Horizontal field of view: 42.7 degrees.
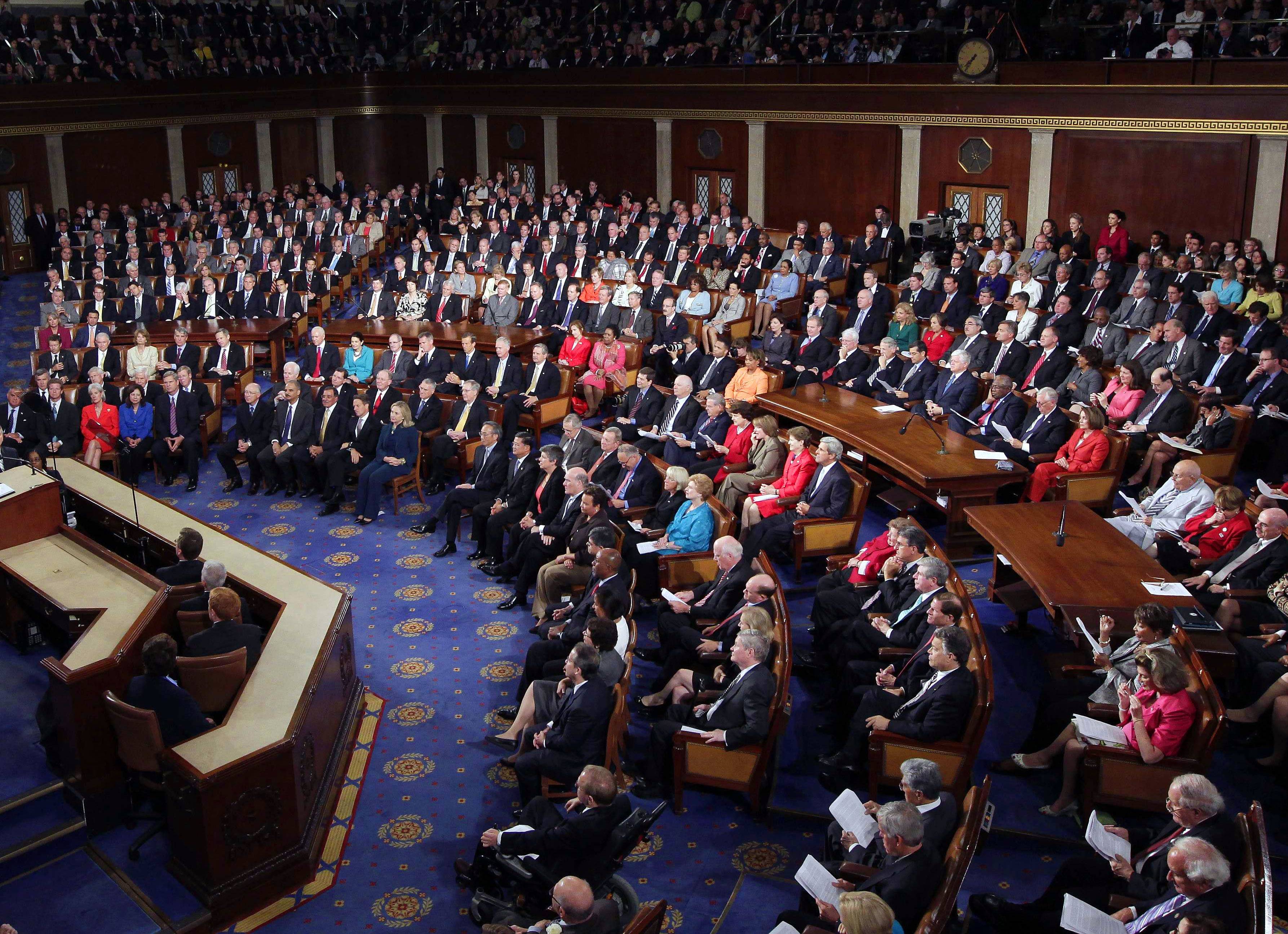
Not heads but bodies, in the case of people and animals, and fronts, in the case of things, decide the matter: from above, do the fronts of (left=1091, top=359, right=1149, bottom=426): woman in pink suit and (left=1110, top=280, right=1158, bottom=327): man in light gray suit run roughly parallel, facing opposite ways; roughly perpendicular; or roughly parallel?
roughly parallel

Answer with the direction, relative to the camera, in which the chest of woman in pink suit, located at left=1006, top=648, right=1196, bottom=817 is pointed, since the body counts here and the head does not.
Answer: to the viewer's left

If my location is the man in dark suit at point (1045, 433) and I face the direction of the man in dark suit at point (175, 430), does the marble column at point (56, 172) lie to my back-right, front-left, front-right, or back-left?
front-right

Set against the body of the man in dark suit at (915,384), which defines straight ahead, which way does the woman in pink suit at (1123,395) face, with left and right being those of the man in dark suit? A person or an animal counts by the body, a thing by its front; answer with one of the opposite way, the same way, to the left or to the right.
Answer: the same way

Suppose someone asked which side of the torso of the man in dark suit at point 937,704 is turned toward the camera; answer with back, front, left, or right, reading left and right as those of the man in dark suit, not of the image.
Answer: left

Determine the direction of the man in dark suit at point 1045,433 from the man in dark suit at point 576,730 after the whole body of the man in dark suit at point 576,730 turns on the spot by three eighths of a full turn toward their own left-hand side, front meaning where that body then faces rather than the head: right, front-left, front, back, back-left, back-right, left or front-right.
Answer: left

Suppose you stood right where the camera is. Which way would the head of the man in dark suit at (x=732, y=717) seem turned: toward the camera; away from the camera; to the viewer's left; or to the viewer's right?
to the viewer's left

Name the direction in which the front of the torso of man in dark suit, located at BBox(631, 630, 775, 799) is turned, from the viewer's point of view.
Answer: to the viewer's left

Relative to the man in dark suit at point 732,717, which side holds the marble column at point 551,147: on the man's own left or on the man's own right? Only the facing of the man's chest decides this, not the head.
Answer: on the man's own right

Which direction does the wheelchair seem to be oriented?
to the viewer's left

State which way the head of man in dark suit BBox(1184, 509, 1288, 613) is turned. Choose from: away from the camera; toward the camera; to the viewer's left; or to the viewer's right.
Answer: to the viewer's left

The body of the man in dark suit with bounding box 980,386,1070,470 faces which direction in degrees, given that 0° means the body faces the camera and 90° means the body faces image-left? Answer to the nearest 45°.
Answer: approximately 45°

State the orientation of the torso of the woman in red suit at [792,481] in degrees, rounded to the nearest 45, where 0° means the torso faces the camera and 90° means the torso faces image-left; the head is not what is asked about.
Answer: approximately 45°

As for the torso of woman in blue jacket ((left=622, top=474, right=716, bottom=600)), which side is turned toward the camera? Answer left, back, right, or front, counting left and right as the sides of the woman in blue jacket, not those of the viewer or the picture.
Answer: left

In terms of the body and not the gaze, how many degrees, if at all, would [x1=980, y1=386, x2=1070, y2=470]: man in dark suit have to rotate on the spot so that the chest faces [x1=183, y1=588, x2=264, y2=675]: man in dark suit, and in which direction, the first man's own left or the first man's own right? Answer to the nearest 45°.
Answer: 0° — they already face them

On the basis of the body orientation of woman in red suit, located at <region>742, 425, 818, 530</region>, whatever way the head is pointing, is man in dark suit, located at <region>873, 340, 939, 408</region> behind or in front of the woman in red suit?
behind

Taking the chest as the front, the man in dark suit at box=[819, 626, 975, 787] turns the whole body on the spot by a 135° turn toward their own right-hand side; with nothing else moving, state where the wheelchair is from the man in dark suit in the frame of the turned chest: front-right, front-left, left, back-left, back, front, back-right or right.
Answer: back

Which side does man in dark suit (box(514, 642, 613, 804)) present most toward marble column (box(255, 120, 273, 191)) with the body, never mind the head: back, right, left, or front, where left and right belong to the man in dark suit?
right

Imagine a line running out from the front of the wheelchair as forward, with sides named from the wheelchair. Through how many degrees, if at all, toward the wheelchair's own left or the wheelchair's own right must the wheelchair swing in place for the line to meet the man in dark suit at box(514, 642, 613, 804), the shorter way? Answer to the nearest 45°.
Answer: approximately 90° to the wheelchair's own right
